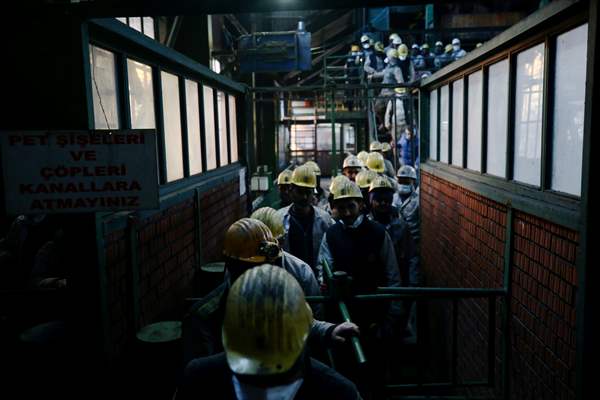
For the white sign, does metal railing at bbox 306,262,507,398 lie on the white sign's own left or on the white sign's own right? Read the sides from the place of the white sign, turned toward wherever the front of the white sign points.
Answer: on the white sign's own left

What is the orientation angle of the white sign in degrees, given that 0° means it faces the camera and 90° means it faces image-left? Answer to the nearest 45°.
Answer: approximately 0°
